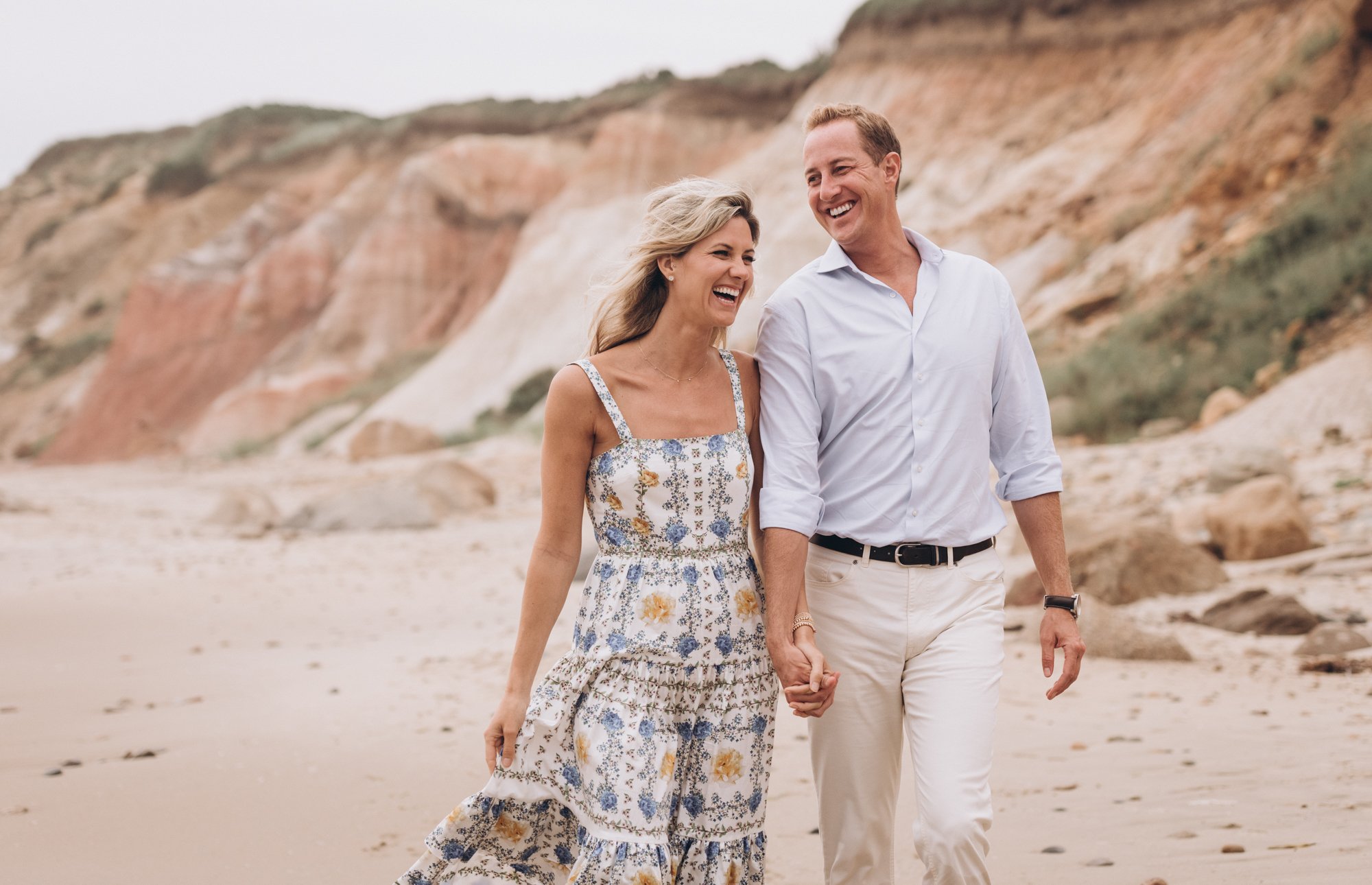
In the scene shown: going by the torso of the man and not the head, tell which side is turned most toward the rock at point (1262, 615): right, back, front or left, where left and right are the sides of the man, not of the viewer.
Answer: back

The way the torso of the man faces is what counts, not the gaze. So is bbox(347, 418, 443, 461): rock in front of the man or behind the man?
behind

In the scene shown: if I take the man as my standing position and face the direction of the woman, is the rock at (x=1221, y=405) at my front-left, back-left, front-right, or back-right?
back-right

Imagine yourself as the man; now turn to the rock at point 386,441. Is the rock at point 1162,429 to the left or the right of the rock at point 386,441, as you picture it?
right

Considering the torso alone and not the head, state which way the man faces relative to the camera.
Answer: toward the camera

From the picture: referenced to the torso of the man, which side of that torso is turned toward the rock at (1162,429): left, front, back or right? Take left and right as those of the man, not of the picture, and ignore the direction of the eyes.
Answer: back

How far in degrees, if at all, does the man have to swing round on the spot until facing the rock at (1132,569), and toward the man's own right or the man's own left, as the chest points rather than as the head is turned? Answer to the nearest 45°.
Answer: approximately 180°

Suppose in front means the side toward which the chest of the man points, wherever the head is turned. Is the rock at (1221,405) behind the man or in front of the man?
behind

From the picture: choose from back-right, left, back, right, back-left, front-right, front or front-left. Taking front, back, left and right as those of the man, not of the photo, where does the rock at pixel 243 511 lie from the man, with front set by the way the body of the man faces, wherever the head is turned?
back-right
